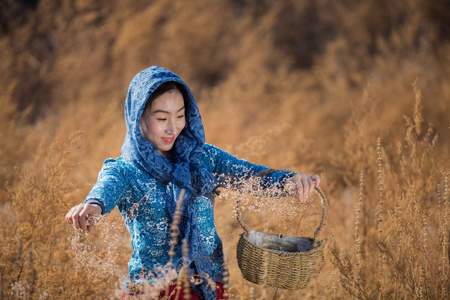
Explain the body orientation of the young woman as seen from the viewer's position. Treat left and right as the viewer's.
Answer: facing the viewer and to the right of the viewer
